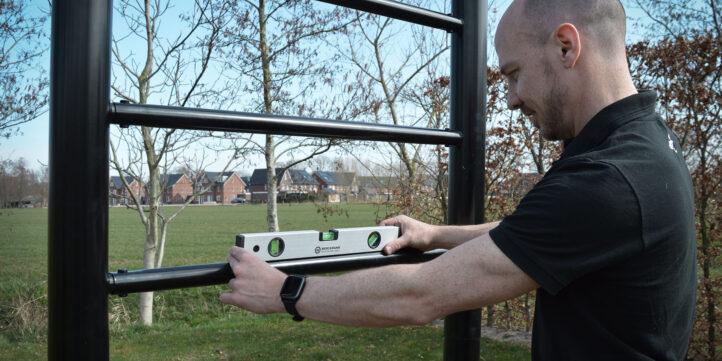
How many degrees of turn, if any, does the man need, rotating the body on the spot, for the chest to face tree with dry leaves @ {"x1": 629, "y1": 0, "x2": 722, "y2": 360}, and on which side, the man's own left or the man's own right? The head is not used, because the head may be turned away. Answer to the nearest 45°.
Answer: approximately 135° to the man's own right

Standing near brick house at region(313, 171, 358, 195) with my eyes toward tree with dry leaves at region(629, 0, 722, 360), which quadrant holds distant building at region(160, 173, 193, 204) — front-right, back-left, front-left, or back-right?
back-right

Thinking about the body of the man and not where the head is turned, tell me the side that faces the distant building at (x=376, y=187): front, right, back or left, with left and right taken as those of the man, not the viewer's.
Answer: right

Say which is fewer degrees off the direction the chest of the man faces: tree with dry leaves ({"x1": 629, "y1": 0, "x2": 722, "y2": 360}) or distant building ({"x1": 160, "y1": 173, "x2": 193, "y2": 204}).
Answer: the distant building

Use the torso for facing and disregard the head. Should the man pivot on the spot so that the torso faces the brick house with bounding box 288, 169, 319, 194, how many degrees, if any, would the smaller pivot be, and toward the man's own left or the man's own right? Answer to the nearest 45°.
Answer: approximately 90° to the man's own right

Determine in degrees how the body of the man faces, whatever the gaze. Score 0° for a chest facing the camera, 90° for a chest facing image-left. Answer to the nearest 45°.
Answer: approximately 90°

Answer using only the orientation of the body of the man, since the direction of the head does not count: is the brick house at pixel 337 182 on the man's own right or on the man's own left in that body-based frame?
on the man's own right

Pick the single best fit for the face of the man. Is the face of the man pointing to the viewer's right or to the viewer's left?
to the viewer's left

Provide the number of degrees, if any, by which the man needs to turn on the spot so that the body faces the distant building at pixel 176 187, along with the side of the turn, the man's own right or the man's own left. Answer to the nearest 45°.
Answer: approximately 45° to the man's own right
